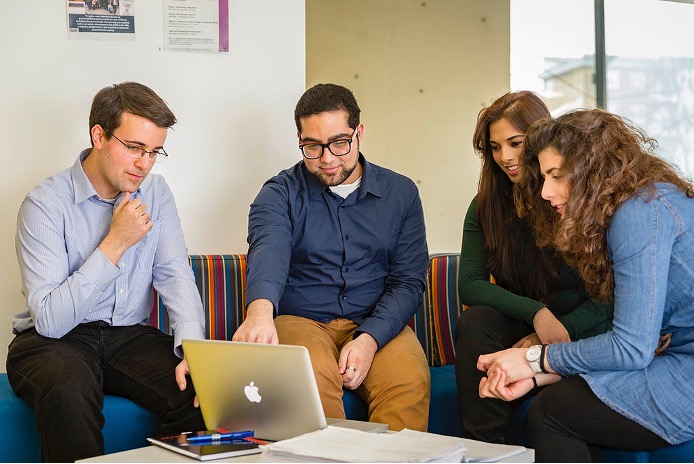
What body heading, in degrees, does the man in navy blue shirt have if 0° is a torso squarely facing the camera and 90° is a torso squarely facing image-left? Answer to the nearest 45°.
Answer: approximately 0°

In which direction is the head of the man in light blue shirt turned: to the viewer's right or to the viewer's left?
to the viewer's right

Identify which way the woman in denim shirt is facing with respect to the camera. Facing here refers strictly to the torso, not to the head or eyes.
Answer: to the viewer's left

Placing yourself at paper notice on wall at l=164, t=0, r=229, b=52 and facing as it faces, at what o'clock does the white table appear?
The white table is roughly at 12 o'clock from the paper notice on wall.

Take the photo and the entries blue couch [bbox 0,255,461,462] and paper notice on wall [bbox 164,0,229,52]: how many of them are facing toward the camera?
2

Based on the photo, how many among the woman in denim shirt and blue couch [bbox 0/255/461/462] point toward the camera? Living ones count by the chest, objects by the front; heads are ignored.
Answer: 1

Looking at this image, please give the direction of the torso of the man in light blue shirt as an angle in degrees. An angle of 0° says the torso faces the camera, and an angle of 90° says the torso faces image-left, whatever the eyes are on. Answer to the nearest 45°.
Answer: approximately 315°

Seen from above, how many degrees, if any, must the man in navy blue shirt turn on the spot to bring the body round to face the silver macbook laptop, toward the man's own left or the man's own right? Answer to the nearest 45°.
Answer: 0° — they already face it

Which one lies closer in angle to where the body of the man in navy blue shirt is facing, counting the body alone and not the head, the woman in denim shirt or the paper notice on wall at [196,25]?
the woman in denim shirt

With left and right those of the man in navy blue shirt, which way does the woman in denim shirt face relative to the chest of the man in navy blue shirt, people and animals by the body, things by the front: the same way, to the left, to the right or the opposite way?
to the right

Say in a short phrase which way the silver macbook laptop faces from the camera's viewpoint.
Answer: facing away from the viewer and to the right of the viewer
